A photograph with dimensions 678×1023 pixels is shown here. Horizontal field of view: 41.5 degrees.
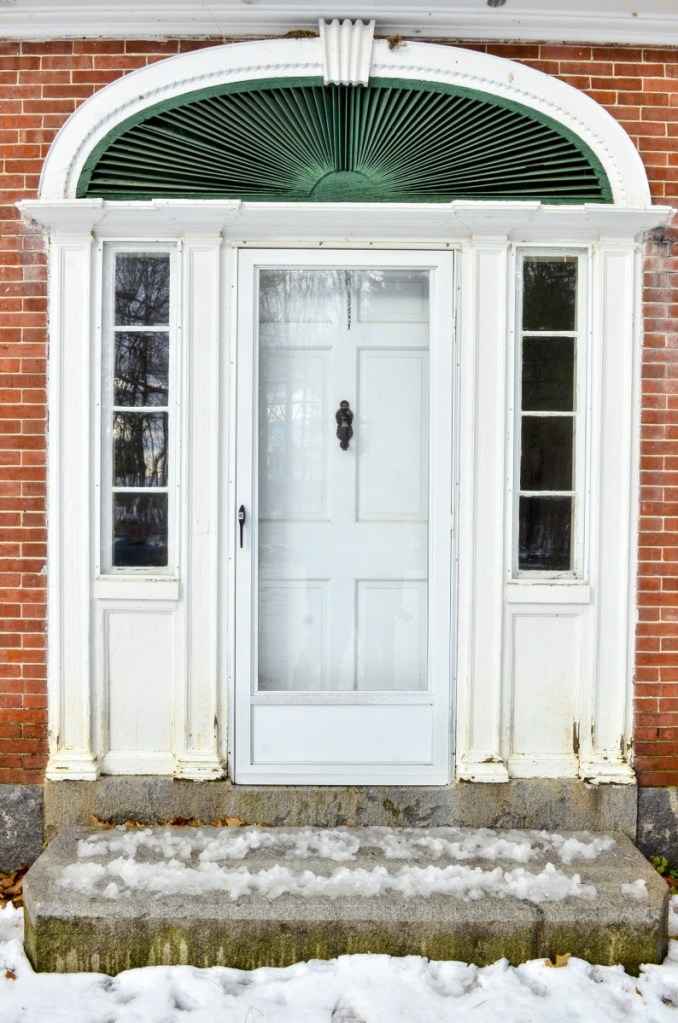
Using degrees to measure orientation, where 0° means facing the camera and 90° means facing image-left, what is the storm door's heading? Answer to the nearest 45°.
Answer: approximately 0°

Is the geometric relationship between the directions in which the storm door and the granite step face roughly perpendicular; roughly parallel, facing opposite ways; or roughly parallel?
roughly parallel

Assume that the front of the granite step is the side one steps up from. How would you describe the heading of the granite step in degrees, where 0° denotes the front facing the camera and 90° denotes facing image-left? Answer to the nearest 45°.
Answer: approximately 0°

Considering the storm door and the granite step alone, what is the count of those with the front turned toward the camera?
2
